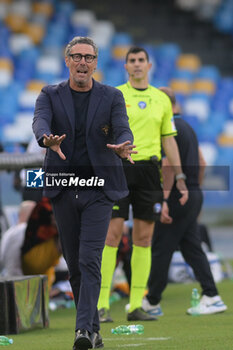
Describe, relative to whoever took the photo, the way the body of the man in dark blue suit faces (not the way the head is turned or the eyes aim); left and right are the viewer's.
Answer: facing the viewer

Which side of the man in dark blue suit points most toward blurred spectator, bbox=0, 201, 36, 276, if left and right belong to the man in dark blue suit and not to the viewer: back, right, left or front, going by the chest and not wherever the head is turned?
back

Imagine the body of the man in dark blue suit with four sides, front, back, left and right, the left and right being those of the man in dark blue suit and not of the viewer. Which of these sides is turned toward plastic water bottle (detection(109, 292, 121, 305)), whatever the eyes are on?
back
